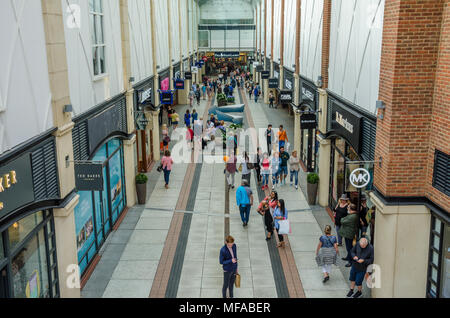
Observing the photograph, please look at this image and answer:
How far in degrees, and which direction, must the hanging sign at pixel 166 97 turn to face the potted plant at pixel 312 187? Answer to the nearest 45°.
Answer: approximately 45° to its left

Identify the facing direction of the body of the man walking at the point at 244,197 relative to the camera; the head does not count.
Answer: away from the camera

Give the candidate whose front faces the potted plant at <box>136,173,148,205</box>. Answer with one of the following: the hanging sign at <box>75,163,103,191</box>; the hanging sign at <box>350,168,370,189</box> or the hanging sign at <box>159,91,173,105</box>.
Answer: the hanging sign at <box>159,91,173,105</box>

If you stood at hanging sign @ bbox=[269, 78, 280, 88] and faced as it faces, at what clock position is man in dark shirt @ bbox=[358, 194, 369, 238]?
The man in dark shirt is roughly at 12 o'clock from the hanging sign.

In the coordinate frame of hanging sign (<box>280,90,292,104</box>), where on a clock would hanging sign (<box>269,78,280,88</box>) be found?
hanging sign (<box>269,78,280,88</box>) is roughly at 6 o'clock from hanging sign (<box>280,90,292,104</box>).

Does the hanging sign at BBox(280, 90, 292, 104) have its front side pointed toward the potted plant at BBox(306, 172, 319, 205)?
yes
